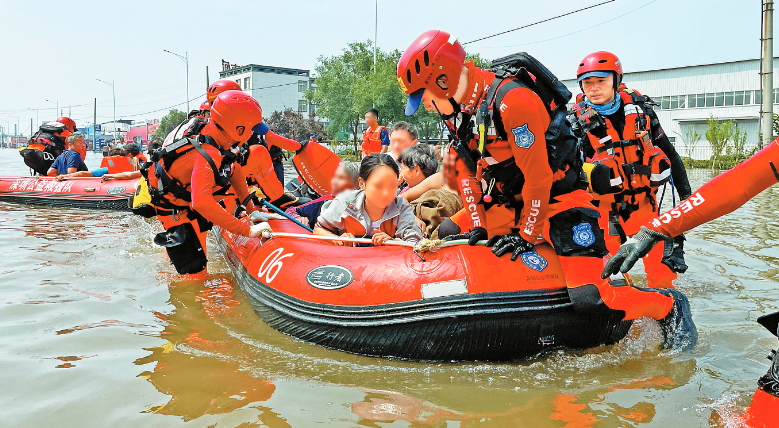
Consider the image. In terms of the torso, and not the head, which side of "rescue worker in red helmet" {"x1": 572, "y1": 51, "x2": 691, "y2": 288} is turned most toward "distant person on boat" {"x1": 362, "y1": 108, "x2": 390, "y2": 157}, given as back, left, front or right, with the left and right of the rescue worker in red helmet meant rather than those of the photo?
right

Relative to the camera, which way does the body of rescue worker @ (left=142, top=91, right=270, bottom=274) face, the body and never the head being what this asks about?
to the viewer's right

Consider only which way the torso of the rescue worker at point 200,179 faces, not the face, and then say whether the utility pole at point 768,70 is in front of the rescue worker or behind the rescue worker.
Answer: in front

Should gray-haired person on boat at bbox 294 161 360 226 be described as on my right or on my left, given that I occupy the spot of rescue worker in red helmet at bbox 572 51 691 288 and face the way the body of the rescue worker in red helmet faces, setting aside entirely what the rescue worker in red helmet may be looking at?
on my right

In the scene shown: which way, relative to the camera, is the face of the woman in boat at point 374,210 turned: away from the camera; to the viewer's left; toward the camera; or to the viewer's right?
toward the camera

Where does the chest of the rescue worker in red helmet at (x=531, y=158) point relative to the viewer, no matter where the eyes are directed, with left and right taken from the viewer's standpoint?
facing the viewer and to the left of the viewer

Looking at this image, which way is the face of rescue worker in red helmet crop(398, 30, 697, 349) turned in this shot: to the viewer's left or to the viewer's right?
to the viewer's left
